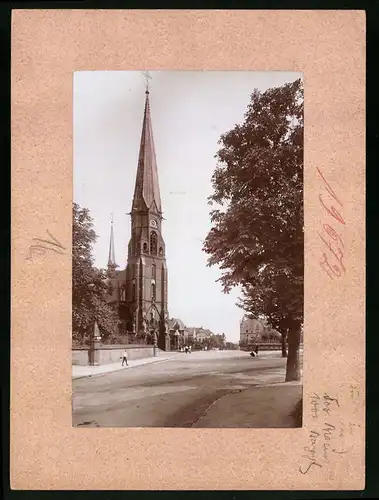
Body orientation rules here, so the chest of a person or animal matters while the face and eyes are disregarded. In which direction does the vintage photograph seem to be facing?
toward the camera
